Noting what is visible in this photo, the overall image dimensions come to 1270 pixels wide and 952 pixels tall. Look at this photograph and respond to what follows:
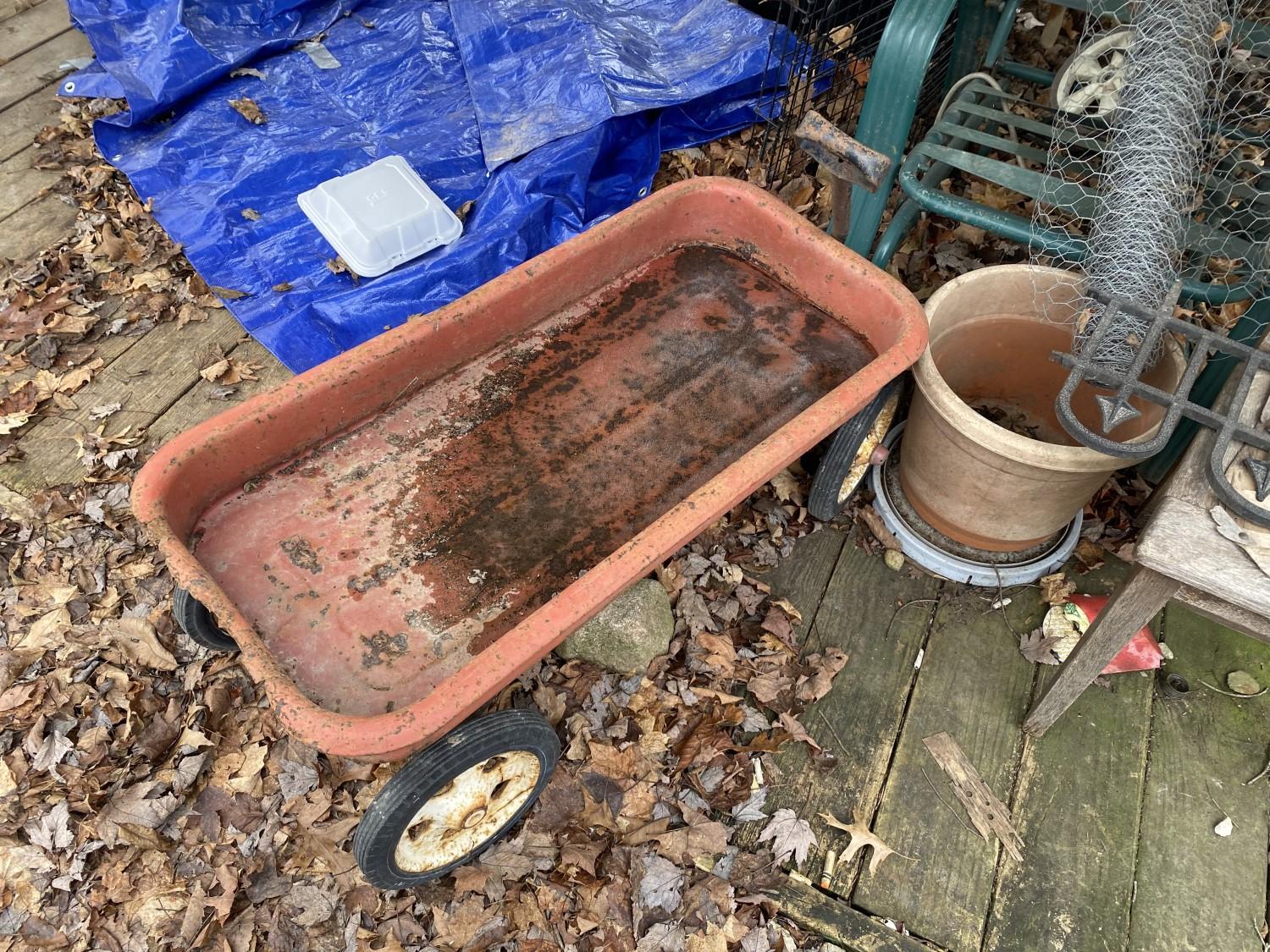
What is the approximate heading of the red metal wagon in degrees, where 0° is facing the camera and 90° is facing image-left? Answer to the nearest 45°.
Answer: approximately 225°

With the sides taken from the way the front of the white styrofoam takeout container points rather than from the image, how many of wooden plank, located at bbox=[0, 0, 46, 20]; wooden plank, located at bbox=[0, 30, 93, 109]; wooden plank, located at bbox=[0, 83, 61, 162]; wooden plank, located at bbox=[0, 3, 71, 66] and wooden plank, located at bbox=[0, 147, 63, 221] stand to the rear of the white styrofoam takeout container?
5

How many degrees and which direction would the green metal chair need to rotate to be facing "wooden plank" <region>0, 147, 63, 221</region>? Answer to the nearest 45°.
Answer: approximately 45° to its right

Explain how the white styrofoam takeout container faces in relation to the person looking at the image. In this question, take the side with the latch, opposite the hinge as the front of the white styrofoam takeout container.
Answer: facing the viewer and to the right of the viewer

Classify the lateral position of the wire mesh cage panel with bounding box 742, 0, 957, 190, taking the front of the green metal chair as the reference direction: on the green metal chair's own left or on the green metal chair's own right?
on the green metal chair's own right

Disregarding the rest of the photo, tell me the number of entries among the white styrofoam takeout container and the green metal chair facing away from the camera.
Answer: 0

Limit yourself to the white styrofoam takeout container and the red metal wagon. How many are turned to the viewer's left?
0

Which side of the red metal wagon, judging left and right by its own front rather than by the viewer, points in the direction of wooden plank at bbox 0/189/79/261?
left

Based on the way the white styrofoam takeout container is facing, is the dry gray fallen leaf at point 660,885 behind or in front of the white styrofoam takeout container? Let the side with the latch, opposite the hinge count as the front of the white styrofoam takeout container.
in front

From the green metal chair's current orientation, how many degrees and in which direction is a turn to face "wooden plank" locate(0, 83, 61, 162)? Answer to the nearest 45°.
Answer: approximately 45° to its right

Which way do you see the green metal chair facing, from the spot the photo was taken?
facing the viewer and to the left of the viewer

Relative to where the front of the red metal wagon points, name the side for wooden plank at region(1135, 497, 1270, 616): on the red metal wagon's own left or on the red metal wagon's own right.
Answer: on the red metal wagon's own right

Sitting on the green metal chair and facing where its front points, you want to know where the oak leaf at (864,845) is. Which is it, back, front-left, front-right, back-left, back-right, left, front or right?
front-left

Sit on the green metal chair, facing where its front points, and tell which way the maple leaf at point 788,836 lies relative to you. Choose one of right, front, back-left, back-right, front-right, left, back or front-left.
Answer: front-left
